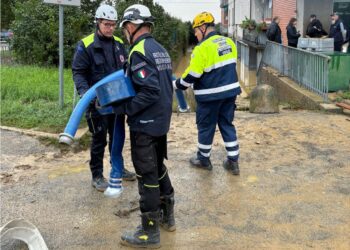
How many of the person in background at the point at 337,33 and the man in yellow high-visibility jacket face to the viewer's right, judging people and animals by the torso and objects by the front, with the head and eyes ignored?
0

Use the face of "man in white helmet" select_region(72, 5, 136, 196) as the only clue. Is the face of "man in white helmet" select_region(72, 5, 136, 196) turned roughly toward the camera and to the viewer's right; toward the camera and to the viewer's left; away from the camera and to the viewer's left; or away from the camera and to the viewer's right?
toward the camera and to the viewer's right

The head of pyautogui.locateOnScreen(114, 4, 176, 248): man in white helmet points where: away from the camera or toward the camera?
away from the camera

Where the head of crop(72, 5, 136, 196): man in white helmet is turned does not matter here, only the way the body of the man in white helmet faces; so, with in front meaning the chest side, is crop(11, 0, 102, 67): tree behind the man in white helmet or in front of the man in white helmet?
behind

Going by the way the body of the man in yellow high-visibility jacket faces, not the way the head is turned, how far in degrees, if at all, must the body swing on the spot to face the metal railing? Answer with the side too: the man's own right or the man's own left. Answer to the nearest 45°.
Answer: approximately 45° to the man's own right

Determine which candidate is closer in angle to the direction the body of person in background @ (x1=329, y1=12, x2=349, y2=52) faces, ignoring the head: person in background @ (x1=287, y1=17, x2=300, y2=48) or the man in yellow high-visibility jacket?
the man in yellow high-visibility jacket

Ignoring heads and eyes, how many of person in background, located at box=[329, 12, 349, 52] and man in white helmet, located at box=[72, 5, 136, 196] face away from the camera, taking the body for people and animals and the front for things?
0

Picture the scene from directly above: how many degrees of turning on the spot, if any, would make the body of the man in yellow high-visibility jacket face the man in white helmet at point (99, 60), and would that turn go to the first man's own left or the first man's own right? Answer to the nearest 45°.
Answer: approximately 90° to the first man's own left

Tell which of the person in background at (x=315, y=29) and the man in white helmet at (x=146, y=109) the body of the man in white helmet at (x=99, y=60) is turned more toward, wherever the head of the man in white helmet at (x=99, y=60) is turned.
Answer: the man in white helmet

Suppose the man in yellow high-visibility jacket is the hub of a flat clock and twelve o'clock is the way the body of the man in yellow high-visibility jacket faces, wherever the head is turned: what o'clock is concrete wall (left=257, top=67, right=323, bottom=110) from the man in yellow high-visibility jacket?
The concrete wall is roughly at 2 o'clock from the man in yellow high-visibility jacket.

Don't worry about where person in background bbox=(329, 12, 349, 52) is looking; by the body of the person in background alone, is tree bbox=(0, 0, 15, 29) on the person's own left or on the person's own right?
on the person's own right

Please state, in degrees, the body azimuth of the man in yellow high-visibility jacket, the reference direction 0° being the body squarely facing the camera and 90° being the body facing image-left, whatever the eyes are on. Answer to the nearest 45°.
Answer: approximately 135°

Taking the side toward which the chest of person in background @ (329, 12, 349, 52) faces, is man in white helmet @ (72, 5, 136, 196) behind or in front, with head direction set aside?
in front

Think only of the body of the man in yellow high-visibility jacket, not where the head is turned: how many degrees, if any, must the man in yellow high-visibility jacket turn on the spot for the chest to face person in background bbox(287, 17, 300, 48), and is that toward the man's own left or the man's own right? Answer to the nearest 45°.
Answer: approximately 45° to the man's own right
